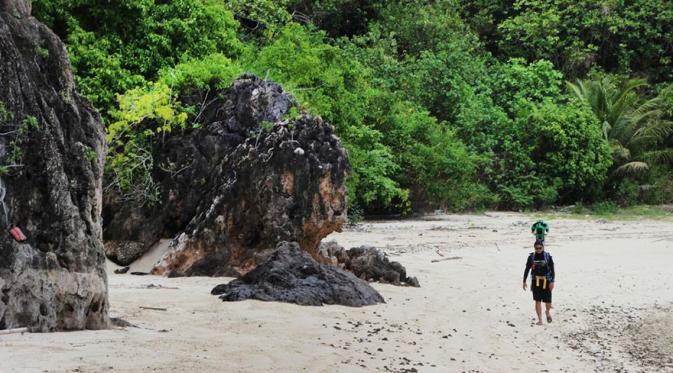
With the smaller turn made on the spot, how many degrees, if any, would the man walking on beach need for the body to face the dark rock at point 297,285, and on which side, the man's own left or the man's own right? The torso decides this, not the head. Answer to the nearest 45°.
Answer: approximately 45° to the man's own right

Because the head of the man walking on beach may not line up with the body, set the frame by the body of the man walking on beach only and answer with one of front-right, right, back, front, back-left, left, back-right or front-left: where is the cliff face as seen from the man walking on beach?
front-right

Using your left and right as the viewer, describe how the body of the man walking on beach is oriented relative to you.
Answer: facing the viewer

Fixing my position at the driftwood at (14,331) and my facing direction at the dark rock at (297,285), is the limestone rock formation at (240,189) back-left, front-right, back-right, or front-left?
front-left

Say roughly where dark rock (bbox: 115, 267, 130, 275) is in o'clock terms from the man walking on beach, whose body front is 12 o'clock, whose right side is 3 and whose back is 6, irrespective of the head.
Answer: The dark rock is roughly at 3 o'clock from the man walking on beach.

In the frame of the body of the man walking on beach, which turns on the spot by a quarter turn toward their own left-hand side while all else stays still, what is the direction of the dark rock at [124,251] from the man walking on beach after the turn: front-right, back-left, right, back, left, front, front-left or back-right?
back

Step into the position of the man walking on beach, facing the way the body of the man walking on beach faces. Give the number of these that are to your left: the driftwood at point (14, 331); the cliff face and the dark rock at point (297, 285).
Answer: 0

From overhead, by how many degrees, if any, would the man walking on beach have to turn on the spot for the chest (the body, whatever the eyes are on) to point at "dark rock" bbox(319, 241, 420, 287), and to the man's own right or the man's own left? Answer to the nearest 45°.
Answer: approximately 135° to the man's own right

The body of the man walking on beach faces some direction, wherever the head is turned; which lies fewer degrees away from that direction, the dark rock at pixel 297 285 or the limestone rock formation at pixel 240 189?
the dark rock

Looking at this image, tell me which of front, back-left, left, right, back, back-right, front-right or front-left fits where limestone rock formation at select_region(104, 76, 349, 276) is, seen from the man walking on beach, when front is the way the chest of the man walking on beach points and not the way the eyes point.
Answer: right

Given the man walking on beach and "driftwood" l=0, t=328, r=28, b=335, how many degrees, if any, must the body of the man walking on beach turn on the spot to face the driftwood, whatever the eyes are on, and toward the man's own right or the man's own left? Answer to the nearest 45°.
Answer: approximately 45° to the man's own right

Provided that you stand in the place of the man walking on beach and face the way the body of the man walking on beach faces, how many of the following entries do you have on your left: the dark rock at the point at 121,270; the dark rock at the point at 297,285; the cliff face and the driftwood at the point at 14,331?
0
